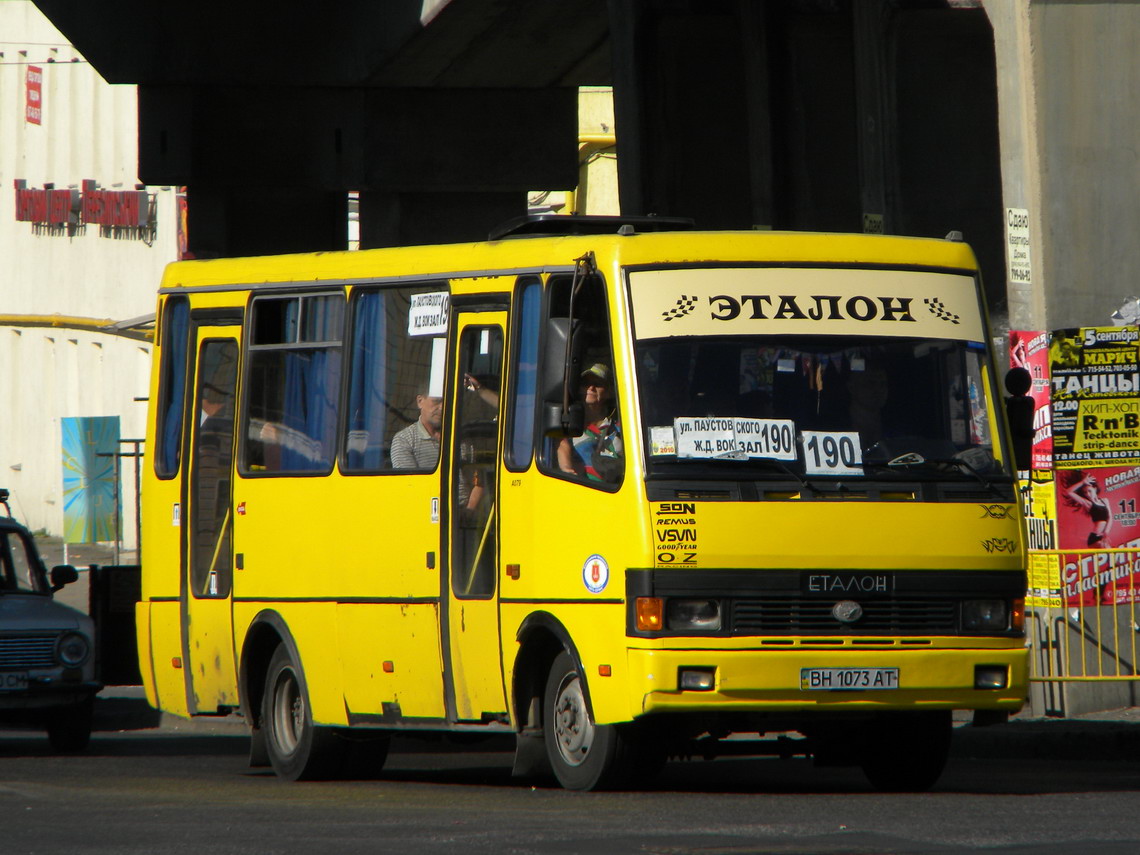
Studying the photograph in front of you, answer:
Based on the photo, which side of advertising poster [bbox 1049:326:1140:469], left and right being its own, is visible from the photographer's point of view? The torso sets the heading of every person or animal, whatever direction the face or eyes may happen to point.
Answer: front

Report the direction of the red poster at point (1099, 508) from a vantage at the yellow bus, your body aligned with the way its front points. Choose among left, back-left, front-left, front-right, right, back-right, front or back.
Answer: left

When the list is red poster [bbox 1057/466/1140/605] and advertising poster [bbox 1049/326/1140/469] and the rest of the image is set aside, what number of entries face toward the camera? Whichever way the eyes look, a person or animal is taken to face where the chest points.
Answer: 2

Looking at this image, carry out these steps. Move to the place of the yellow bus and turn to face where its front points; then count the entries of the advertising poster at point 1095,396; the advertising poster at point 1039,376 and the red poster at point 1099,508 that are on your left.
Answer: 3

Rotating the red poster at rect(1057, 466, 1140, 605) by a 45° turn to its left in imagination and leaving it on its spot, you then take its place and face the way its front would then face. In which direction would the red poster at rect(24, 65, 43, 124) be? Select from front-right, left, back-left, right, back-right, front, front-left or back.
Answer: back

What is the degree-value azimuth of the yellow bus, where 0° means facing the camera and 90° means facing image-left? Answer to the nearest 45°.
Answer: approximately 315°

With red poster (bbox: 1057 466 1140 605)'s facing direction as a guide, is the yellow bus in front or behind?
in front

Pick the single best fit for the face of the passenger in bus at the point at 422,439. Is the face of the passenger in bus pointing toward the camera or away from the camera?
toward the camera

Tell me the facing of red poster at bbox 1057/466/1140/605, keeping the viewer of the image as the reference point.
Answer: facing the viewer

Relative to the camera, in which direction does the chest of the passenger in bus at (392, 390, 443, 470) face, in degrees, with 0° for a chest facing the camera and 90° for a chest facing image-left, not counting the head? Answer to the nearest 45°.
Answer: approximately 315°

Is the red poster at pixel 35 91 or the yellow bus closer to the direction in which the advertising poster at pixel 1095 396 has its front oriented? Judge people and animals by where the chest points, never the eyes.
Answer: the yellow bus

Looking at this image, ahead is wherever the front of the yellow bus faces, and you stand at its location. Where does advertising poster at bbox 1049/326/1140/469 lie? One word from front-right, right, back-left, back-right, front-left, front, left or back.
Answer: left

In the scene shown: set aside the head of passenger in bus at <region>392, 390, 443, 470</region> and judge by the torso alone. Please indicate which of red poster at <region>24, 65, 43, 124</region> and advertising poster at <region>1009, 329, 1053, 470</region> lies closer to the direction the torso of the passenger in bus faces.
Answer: the advertising poster
